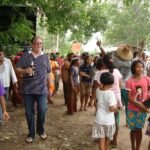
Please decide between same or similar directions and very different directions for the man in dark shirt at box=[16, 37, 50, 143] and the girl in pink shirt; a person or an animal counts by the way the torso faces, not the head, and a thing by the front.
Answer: same or similar directions

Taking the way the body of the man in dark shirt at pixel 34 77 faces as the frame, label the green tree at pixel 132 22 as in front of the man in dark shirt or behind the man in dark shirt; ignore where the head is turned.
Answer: behind

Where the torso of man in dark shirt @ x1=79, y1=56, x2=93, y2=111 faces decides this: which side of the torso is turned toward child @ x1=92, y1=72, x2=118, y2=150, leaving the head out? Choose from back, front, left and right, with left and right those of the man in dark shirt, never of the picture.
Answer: front

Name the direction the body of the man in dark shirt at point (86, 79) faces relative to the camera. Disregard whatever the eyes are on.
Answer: toward the camera

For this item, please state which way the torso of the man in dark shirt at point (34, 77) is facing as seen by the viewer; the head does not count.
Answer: toward the camera

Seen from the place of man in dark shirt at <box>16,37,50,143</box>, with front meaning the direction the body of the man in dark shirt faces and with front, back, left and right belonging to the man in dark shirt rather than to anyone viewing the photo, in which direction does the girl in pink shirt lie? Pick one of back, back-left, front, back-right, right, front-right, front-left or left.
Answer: front-left
